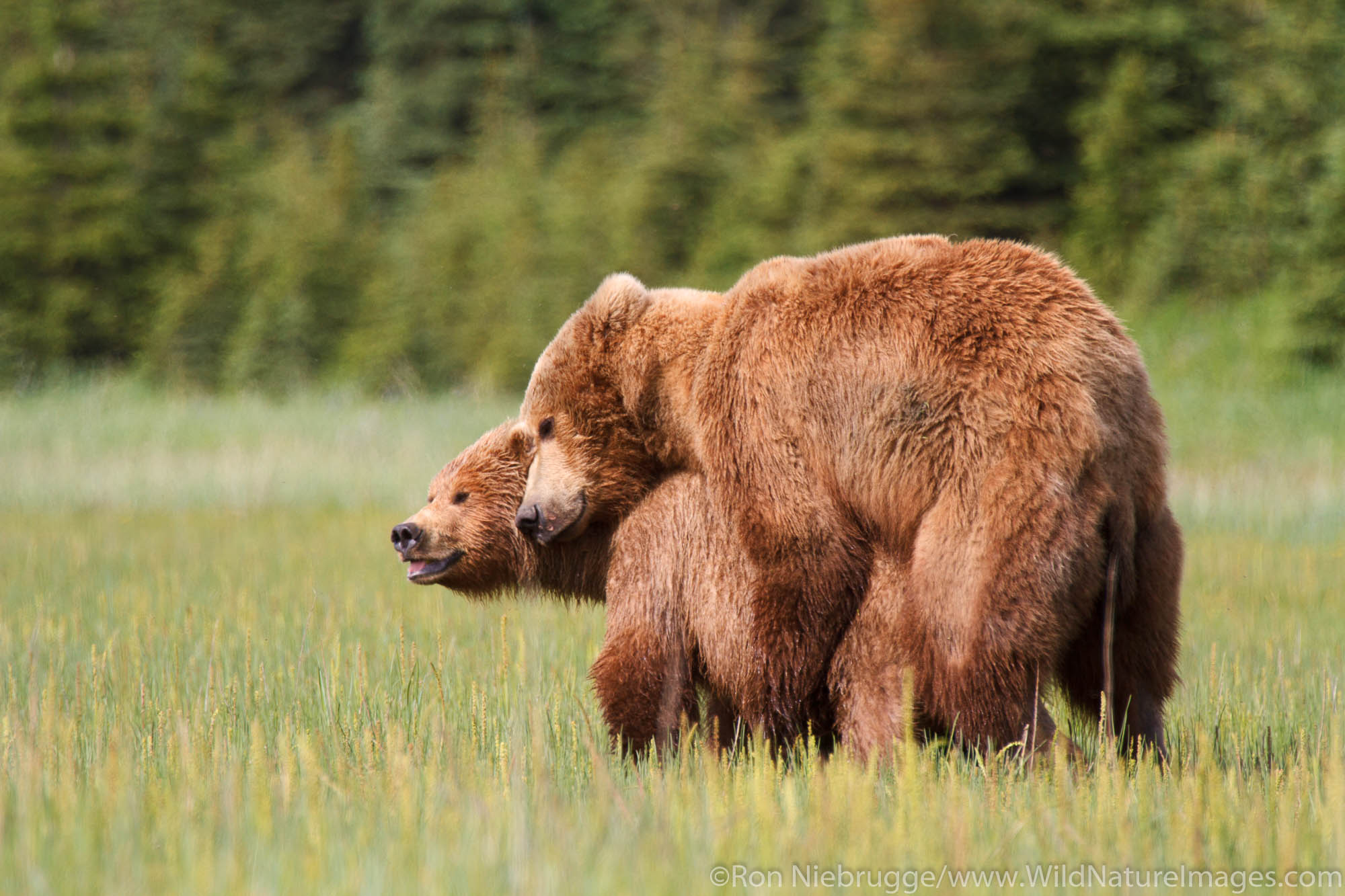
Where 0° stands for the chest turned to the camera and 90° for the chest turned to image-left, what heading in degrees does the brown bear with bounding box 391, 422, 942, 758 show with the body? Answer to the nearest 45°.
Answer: approximately 90°

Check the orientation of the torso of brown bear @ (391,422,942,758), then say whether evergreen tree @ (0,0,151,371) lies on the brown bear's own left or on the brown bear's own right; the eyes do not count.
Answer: on the brown bear's own right

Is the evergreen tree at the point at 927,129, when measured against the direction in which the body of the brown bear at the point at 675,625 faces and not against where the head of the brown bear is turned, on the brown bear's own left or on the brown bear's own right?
on the brown bear's own right

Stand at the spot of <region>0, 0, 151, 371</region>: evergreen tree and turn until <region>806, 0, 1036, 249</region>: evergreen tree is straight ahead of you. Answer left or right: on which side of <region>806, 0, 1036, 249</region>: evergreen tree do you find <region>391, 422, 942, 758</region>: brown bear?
right

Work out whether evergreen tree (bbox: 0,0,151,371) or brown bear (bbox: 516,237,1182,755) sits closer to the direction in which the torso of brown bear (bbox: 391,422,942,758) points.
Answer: the evergreen tree

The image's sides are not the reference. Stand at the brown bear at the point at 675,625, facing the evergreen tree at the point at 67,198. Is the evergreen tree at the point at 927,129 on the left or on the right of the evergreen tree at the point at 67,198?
right

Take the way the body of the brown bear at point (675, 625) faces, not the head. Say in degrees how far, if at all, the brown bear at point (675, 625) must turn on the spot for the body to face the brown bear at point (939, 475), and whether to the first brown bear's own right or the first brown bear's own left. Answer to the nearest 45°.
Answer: approximately 135° to the first brown bear's own left
